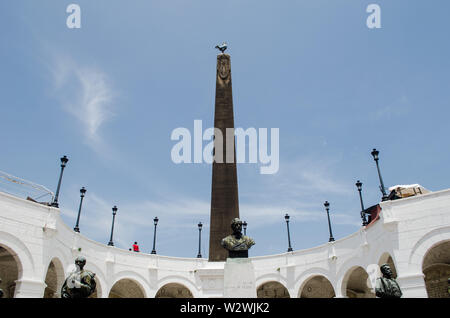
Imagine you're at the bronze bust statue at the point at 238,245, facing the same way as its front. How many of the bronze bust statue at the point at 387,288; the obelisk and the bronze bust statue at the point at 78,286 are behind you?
1

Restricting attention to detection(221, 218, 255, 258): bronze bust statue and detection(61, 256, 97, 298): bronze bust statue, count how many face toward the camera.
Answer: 2

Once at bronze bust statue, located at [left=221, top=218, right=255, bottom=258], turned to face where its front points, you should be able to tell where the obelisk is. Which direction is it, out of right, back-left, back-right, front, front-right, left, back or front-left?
back

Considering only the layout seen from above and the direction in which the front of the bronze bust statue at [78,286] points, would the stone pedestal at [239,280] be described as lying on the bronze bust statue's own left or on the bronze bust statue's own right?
on the bronze bust statue's own left

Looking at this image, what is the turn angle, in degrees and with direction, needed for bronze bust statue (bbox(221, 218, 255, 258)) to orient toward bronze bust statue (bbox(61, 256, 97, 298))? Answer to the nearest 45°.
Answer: approximately 45° to its right

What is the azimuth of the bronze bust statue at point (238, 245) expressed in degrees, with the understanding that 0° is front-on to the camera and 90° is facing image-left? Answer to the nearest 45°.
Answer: approximately 0°

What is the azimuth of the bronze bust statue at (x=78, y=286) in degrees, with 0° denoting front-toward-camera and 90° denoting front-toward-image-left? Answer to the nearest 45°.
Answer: approximately 0°

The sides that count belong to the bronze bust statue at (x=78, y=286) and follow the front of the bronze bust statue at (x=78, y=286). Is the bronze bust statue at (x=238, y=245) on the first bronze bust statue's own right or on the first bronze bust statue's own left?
on the first bronze bust statue's own left

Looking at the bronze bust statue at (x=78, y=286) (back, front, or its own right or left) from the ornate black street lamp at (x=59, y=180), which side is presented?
back

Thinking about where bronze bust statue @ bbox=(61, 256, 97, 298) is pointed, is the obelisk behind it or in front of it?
behind

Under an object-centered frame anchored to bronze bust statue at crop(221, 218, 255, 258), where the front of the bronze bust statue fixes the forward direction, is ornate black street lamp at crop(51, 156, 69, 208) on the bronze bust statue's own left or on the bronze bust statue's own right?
on the bronze bust statue's own right

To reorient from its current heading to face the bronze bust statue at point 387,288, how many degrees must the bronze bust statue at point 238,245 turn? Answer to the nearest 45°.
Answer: approximately 45° to its left
